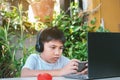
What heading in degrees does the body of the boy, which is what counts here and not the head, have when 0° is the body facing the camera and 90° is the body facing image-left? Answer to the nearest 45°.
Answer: approximately 315°

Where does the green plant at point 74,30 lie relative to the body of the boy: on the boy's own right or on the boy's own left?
on the boy's own left

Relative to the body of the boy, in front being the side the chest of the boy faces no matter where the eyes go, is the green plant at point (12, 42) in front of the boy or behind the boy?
behind

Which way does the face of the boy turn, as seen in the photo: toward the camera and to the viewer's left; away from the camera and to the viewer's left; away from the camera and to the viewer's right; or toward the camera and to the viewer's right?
toward the camera and to the viewer's right
